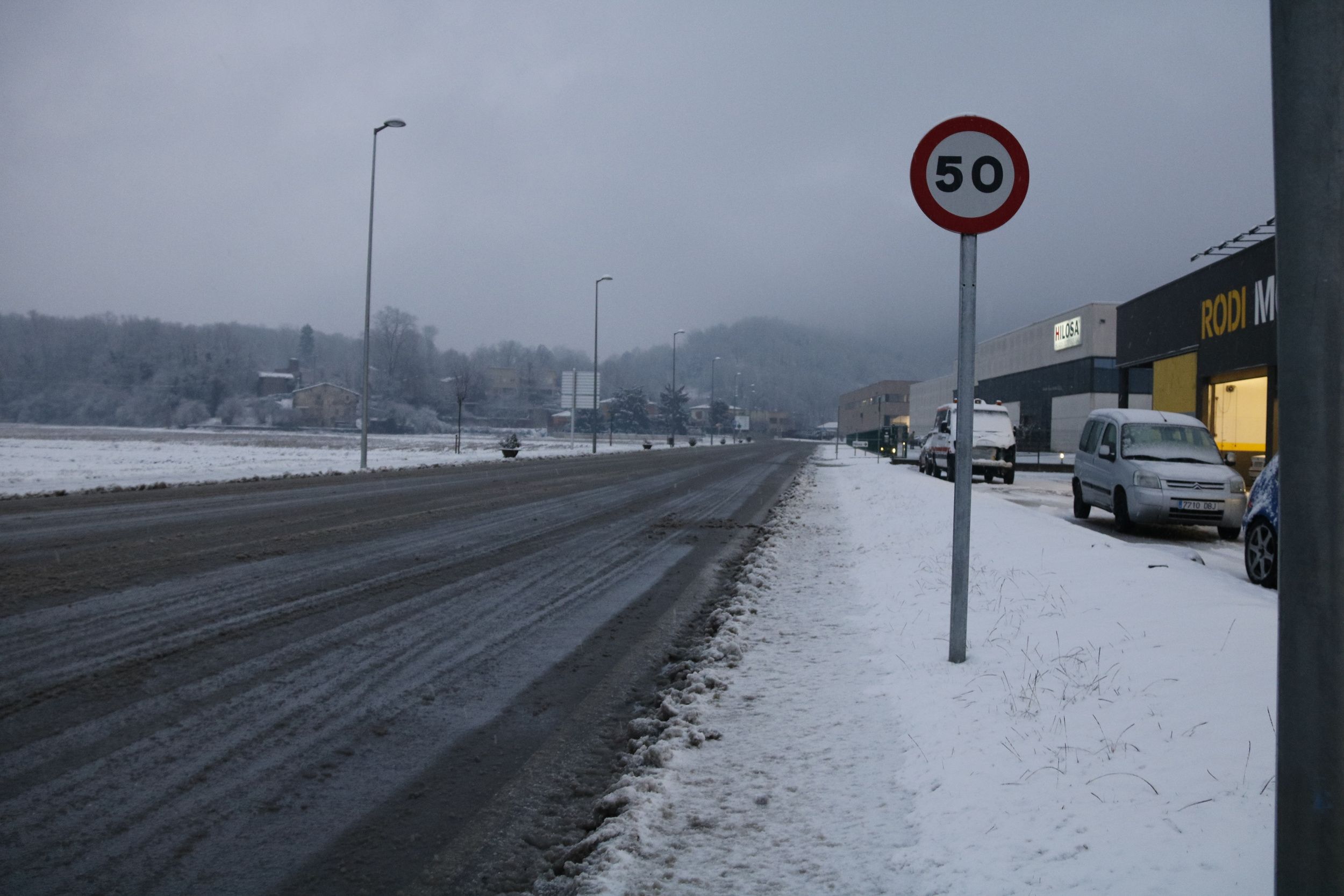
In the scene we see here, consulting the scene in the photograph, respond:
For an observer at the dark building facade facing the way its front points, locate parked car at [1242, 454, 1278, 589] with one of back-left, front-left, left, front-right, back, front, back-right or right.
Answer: front-left

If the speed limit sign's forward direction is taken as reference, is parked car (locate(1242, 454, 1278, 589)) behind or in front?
behind

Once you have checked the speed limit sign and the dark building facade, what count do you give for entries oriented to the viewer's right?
0

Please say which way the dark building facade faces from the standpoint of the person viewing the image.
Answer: facing the viewer and to the left of the viewer

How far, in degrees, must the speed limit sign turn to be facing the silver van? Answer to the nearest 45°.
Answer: approximately 180°

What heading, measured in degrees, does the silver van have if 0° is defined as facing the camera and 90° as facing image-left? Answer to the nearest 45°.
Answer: approximately 315°

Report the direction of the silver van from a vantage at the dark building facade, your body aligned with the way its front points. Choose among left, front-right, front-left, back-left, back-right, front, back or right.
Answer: front-left

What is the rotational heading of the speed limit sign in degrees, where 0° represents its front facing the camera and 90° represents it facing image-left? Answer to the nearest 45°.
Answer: approximately 0°
